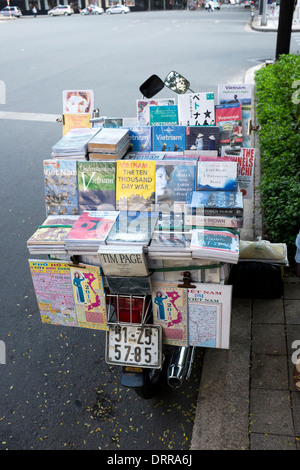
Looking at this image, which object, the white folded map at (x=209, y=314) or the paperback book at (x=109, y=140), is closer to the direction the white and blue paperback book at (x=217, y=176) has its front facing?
the white folded map

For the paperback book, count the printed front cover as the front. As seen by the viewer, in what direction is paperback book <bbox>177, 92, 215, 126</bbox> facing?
toward the camera

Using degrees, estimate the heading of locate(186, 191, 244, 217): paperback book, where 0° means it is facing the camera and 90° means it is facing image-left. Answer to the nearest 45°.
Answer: approximately 0°

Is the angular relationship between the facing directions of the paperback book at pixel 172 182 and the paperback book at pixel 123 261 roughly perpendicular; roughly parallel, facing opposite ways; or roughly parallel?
roughly parallel

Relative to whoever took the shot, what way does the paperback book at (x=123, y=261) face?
facing the viewer

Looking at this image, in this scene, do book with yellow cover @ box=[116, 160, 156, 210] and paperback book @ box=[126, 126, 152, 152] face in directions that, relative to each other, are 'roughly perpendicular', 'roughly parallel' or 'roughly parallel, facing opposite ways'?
roughly parallel

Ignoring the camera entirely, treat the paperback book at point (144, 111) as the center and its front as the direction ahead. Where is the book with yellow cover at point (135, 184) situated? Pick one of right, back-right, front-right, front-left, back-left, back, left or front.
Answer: front

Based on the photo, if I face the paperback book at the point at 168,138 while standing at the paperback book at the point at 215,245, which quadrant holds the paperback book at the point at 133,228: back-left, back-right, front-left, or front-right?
front-left

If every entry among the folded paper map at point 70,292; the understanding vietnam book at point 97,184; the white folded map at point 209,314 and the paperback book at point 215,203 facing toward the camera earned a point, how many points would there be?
4

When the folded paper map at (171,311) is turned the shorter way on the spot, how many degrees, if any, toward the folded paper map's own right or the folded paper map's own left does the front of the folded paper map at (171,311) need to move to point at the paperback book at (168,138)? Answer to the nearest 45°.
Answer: approximately 180°

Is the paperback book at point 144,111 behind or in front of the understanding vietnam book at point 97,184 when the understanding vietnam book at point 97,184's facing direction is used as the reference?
behind

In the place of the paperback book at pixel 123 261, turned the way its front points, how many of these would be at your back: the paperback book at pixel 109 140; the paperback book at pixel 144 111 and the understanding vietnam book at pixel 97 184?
3

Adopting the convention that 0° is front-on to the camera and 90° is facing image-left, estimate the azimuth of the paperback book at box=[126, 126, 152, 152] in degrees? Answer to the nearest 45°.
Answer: approximately 0°

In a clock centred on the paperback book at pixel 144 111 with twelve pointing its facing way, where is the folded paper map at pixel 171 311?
the folded paper map at pixel 171 311 is roughly at 12 o'clock from the paperback book at pixel 144 111.

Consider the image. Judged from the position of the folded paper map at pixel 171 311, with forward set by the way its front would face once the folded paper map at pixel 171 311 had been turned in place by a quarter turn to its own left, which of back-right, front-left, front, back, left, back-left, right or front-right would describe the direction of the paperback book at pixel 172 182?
left

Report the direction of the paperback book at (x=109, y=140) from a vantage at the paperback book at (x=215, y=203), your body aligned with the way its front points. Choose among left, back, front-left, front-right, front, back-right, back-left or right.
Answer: back-right
